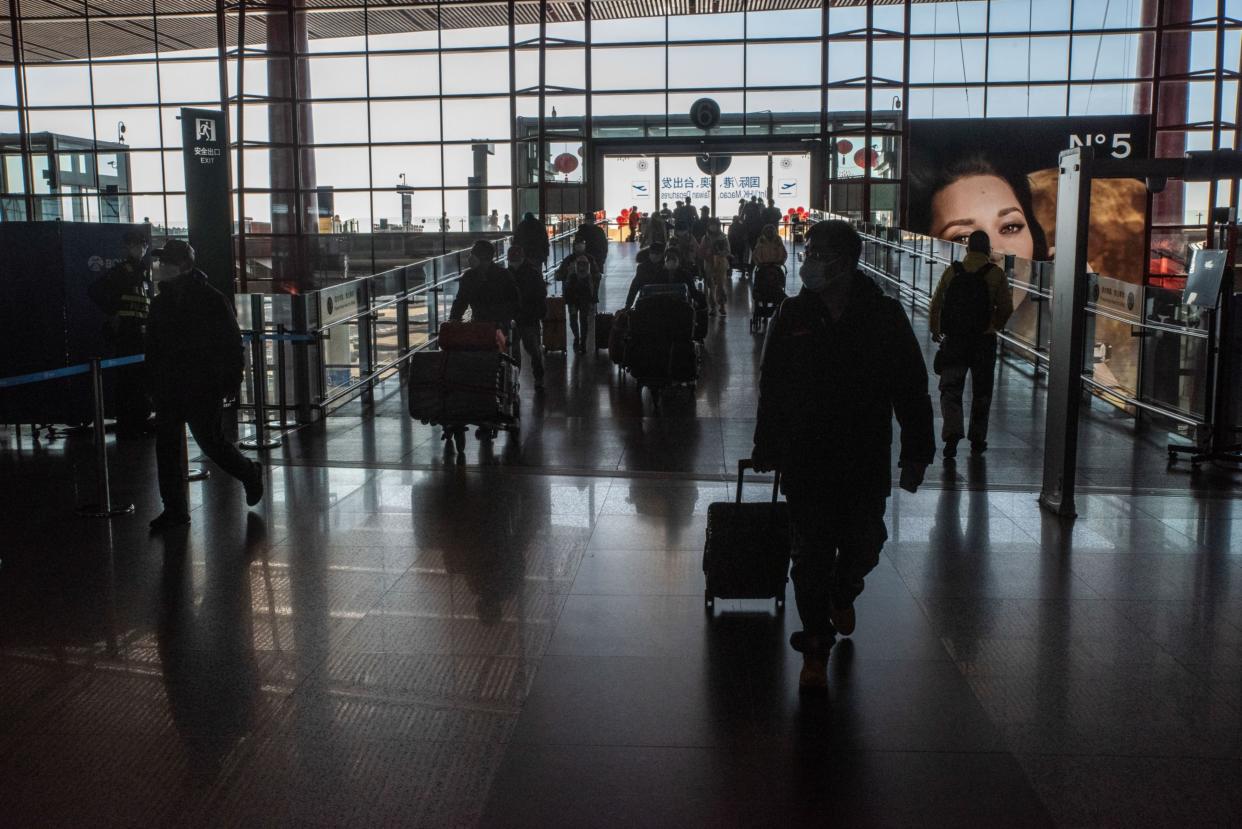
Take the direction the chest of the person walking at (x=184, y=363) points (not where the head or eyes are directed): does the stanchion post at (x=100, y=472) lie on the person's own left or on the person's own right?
on the person's own right

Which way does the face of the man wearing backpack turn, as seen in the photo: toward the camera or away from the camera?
away from the camera
